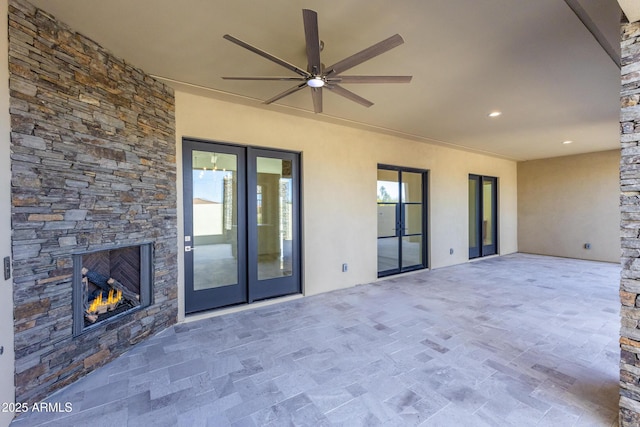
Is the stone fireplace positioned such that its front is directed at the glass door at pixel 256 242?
no

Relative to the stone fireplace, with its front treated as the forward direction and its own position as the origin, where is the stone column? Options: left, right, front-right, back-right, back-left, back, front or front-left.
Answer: front

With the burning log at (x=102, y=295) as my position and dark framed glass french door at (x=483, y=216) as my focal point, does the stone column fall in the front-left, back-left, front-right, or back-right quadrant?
front-right

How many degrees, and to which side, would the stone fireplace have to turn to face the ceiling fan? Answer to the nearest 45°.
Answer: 0° — it already faces it

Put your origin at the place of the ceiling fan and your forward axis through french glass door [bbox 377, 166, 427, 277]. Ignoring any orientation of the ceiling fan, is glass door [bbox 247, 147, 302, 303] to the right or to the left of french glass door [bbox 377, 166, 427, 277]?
left

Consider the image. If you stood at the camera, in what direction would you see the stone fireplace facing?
facing the viewer and to the right of the viewer

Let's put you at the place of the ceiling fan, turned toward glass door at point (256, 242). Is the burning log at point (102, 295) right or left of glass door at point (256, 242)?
left

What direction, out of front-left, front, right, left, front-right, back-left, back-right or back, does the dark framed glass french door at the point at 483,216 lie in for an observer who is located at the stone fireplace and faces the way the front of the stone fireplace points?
front-left

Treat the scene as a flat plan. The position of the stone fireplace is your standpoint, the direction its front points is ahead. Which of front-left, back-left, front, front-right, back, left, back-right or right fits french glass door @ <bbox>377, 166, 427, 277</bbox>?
front-left

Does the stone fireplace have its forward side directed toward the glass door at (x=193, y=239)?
no

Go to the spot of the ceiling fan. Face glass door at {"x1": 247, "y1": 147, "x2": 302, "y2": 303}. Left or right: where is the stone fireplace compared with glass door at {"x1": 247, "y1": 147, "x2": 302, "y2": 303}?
left
